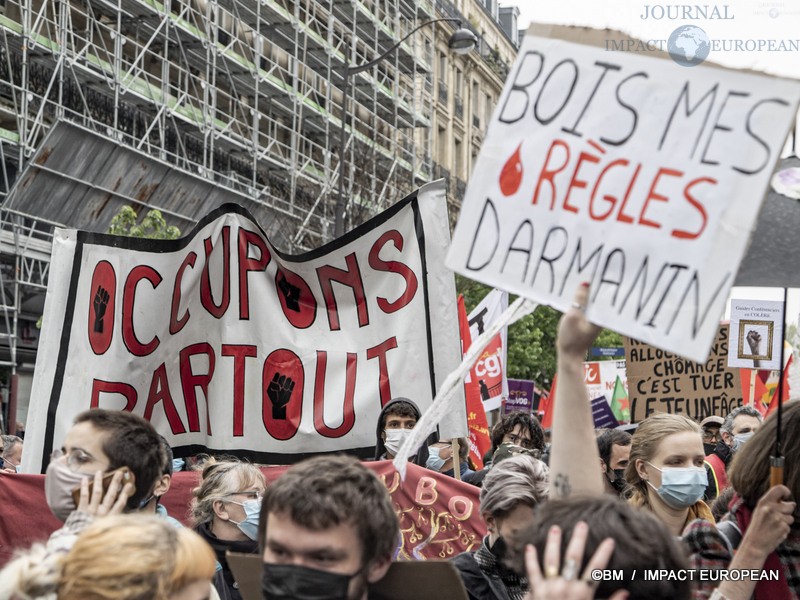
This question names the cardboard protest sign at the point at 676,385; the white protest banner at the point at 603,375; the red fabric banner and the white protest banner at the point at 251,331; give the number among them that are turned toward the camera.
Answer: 4

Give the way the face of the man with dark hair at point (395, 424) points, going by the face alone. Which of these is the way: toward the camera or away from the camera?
toward the camera

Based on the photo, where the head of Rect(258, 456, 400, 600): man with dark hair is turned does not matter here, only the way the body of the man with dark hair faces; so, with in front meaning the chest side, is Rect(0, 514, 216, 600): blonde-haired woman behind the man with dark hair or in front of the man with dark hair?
in front

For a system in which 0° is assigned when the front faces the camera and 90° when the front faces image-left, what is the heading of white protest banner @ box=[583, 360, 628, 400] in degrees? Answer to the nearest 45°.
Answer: approximately 0°

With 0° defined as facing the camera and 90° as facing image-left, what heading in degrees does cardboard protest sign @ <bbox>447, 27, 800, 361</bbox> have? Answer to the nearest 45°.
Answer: approximately 0°

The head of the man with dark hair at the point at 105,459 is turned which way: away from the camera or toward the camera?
toward the camera

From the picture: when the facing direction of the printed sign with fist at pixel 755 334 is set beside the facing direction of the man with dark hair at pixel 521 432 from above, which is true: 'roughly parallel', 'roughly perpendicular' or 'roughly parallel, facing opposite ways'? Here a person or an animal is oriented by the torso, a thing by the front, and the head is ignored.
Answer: roughly parallel

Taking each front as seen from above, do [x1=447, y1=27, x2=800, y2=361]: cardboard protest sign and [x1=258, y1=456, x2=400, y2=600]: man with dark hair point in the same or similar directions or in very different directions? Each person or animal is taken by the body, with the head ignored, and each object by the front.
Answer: same or similar directions

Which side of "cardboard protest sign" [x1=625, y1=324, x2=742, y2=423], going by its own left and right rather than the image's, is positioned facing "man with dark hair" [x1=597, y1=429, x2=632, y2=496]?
front

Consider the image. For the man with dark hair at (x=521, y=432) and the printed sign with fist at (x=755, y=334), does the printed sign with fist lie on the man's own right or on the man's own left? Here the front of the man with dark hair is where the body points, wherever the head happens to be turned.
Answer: on the man's own left

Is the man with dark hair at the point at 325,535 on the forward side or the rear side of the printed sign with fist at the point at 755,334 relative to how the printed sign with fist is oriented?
on the forward side

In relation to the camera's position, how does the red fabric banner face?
facing the viewer

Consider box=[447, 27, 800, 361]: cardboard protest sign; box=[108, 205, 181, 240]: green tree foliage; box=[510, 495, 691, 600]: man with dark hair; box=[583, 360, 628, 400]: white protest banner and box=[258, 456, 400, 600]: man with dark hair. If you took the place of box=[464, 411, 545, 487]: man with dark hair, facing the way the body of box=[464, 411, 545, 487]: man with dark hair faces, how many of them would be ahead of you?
3

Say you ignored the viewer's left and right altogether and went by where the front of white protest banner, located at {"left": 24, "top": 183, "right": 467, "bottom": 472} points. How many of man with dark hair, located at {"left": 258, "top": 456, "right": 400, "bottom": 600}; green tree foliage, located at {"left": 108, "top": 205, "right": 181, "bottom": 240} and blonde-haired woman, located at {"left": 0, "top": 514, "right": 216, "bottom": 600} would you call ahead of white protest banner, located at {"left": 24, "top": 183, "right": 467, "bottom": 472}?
2
